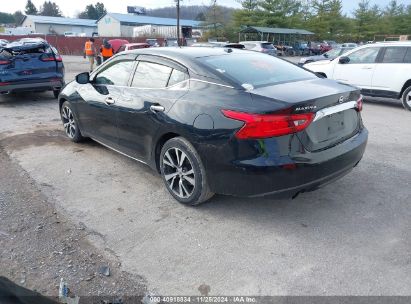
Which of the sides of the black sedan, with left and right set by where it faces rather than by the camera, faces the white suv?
right

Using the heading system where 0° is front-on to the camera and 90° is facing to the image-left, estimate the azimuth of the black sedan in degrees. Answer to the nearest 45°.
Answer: approximately 135°

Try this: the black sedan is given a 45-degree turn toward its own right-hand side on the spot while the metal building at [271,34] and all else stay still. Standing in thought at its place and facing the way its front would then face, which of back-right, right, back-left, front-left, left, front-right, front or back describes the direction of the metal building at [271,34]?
front
